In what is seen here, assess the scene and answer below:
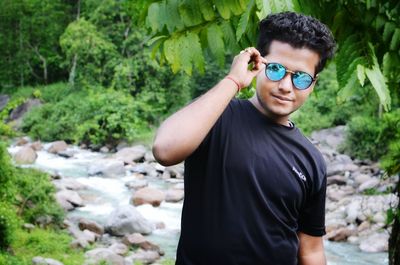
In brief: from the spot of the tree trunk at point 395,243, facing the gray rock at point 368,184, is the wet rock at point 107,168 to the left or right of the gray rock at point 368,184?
left

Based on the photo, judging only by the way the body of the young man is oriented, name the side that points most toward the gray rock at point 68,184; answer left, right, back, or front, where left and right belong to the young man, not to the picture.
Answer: back

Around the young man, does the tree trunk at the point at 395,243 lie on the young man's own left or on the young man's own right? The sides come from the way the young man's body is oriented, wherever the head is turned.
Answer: on the young man's own left

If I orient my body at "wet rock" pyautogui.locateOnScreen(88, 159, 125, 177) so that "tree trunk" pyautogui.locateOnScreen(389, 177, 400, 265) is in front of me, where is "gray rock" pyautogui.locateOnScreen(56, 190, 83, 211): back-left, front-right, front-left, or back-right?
front-right

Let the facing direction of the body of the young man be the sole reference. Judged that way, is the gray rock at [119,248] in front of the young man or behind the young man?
behind

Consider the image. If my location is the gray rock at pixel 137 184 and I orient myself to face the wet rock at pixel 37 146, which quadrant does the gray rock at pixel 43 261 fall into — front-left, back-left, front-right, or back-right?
back-left

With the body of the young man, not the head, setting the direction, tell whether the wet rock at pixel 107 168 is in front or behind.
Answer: behind

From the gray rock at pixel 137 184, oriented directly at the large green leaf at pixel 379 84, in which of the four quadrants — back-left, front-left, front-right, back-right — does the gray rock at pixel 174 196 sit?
front-left

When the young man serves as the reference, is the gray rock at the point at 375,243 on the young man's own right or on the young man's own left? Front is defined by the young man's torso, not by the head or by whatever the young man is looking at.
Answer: on the young man's own left

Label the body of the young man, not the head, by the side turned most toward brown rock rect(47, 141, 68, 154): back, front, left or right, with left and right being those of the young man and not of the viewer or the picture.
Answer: back

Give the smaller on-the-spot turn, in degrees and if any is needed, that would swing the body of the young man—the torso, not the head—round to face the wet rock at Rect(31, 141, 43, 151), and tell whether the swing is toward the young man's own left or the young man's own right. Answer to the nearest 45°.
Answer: approximately 180°
